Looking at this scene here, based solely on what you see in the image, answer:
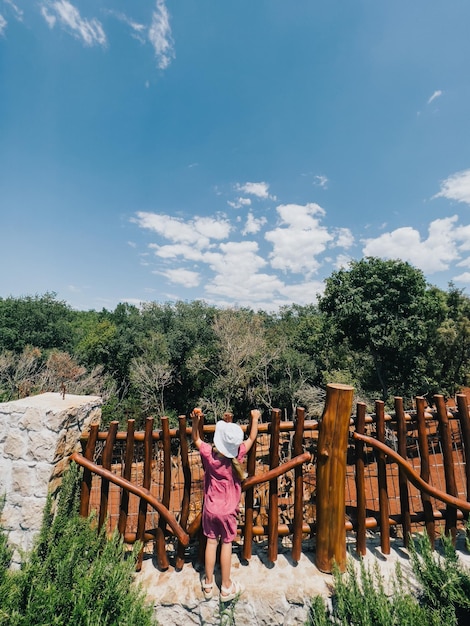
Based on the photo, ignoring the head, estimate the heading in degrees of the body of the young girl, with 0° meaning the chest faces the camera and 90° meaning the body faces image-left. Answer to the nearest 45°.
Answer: approximately 180°

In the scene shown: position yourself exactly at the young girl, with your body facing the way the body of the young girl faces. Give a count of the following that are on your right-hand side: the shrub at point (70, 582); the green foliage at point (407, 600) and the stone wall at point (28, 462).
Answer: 1

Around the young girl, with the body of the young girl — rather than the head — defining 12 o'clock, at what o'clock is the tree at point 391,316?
The tree is roughly at 1 o'clock from the young girl.

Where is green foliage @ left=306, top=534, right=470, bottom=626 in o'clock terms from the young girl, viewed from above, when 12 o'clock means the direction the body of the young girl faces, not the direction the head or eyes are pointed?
The green foliage is roughly at 3 o'clock from the young girl.

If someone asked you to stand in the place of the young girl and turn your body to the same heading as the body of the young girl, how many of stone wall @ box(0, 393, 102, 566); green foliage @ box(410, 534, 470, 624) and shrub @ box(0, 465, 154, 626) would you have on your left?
2

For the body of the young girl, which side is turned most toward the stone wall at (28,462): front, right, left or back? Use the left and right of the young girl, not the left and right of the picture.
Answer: left

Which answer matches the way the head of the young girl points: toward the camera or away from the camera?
away from the camera

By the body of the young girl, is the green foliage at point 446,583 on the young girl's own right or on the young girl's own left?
on the young girl's own right

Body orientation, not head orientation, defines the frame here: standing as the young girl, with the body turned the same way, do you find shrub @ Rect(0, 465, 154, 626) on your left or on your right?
on your left
